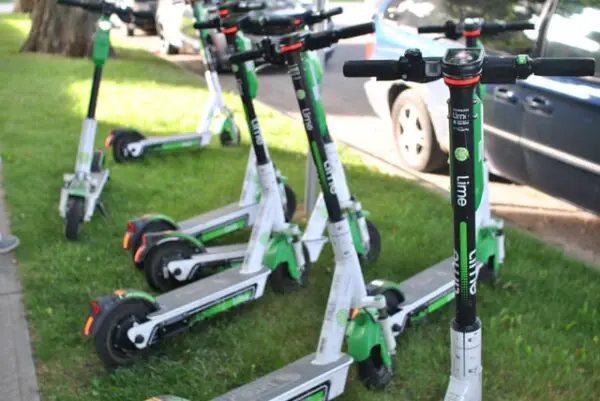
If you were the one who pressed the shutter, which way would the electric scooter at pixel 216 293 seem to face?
facing away from the viewer and to the right of the viewer

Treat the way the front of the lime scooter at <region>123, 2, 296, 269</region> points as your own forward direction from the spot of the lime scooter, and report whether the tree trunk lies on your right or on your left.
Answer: on your left

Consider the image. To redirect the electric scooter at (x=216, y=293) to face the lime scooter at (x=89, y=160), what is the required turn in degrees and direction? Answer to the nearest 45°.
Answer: approximately 90° to its left

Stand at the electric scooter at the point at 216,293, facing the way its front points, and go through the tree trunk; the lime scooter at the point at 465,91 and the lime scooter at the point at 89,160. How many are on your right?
1

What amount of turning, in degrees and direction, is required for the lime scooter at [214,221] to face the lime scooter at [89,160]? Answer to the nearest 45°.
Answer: approximately 90° to its left

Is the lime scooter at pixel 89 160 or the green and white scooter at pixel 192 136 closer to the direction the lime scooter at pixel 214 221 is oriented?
the green and white scooter

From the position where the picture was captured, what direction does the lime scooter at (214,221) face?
facing away from the viewer and to the right of the viewer

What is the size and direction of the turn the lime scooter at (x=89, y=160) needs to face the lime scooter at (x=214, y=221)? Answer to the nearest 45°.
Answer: approximately 45° to its left

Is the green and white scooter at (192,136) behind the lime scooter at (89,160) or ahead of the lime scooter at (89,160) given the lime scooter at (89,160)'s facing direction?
behind
